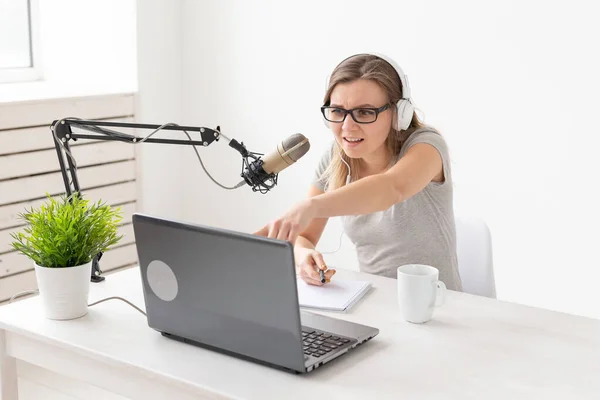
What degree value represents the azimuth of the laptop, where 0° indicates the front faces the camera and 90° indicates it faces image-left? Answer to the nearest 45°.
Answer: approximately 225°

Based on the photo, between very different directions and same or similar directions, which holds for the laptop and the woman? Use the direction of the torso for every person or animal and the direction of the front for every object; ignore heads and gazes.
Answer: very different directions

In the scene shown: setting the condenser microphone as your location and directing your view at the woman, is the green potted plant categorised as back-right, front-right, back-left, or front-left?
back-left

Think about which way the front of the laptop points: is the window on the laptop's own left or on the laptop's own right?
on the laptop's own left

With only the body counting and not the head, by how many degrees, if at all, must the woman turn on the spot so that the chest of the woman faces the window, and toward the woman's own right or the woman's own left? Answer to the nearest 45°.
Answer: approximately 90° to the woman's own right

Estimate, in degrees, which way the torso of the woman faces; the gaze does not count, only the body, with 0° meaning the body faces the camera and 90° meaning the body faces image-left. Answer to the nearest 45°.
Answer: approximately 45°
